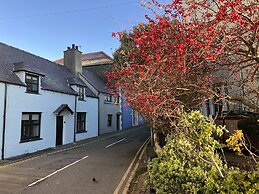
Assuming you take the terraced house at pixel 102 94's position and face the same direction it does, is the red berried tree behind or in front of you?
in front

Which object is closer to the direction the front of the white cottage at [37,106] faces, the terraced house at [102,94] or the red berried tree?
the red berried tree

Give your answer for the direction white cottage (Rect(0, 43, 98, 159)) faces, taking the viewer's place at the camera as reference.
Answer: facing the viewer and to the right of the viewer

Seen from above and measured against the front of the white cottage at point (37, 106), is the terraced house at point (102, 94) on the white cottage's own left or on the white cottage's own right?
on the white cottage's own left

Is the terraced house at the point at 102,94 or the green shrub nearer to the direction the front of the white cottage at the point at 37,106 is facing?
the green shrub

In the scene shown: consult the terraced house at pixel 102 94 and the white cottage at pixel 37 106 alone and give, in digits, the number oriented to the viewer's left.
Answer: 0

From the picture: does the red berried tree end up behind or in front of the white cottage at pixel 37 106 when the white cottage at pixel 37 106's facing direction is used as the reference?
in front

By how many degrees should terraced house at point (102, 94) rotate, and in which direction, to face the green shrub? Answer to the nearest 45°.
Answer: approximately 45° to its right

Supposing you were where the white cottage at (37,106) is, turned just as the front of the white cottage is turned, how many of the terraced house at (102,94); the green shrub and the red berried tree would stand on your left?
1

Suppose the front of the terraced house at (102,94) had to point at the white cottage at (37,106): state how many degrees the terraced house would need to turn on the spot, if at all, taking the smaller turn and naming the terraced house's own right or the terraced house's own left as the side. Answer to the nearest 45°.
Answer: approximately 90° to the terraced house's own right
